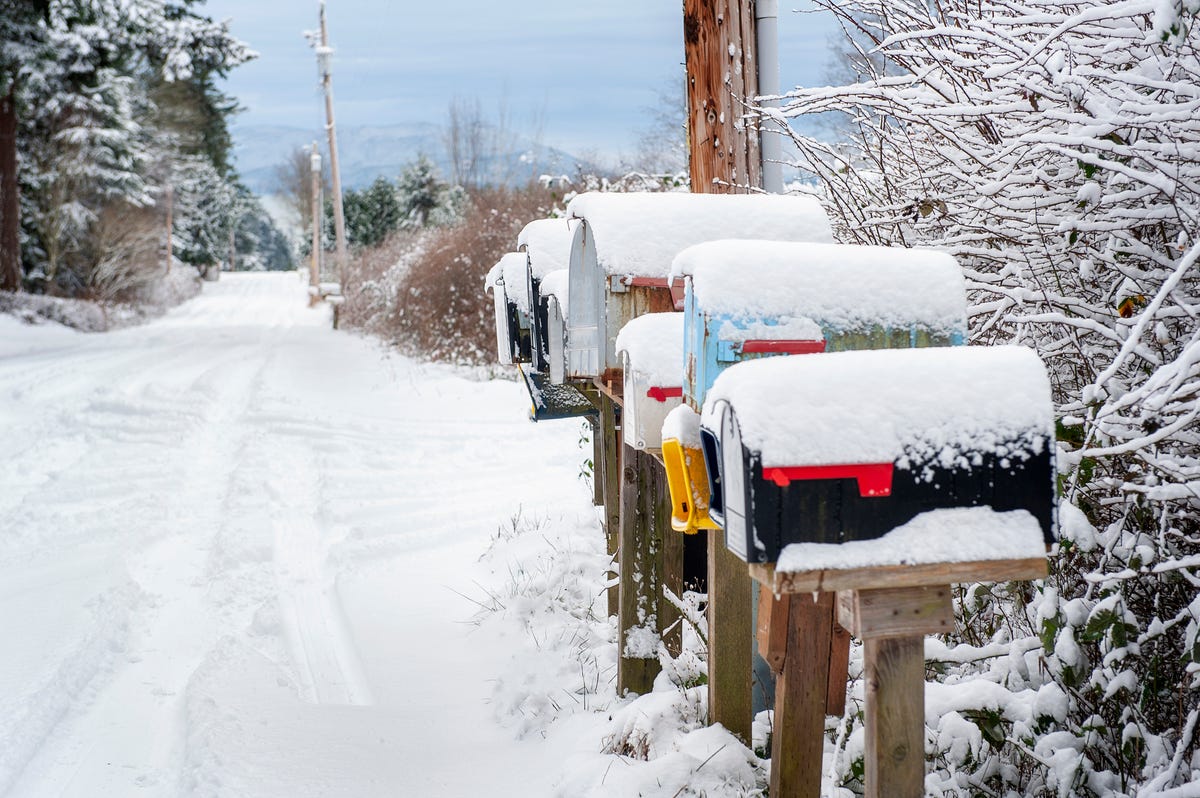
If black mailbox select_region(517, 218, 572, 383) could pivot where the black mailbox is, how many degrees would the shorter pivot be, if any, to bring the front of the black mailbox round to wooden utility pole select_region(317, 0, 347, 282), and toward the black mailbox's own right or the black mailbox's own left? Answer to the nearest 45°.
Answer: approximately 90° to the black mailbox's own right

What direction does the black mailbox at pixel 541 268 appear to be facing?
to the viewer's left

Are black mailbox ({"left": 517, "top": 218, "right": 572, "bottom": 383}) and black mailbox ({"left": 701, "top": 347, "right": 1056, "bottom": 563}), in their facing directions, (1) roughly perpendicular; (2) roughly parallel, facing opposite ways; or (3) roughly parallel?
roughly parallel

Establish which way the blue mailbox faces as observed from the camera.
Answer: facing to the left of the viewer

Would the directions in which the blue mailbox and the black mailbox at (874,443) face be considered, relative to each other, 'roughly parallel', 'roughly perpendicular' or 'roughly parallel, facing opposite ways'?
roughly parallel

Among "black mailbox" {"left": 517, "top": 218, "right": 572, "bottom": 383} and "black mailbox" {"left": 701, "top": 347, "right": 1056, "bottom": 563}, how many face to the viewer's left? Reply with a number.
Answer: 2

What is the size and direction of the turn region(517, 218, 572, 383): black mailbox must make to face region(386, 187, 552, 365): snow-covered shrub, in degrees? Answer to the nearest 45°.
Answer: approximately 90° to its right

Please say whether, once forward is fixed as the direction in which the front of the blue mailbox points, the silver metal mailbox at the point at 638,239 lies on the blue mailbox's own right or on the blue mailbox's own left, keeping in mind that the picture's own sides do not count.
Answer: on the blue mailbox's own right

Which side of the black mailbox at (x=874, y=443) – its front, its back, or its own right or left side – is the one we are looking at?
left

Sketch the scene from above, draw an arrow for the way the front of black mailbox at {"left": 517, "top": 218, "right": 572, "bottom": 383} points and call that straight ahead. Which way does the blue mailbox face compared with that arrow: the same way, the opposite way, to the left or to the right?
the same way

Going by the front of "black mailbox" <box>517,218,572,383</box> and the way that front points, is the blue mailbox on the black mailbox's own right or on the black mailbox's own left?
on the black mailbox's own left

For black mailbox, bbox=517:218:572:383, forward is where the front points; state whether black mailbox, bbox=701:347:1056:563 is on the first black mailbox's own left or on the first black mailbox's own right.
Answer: on the first black mailbox's own left
